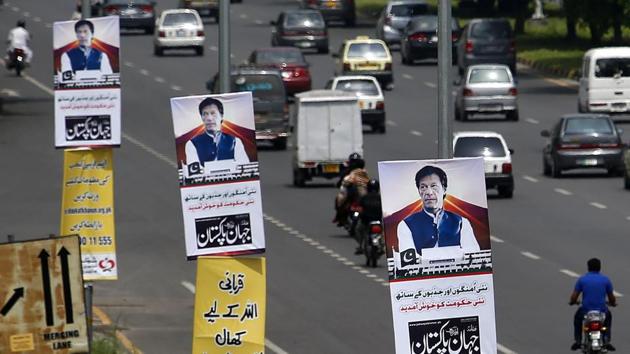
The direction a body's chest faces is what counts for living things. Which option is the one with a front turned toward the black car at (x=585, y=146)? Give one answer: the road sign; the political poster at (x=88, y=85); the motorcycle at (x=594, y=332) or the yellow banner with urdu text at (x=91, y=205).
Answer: the motorcycle

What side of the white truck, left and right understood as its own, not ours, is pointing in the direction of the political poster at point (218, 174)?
back

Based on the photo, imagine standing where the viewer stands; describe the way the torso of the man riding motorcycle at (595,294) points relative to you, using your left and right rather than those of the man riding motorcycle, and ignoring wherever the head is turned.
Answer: facing away from the viewer

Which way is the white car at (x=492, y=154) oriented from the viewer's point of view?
away from the camera

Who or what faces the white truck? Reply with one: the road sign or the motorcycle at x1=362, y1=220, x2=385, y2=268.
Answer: the motorcycle

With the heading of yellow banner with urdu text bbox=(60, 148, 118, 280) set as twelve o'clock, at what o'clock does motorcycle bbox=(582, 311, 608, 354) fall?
The motorcycle is roughly at 10 o'clock from the yellow banner with urdu text.

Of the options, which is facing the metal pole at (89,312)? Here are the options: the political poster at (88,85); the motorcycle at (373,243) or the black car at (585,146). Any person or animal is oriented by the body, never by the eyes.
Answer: the political poster

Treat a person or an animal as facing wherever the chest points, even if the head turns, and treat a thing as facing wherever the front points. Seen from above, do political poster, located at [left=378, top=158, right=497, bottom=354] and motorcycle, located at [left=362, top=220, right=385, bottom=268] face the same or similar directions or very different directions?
very different directions

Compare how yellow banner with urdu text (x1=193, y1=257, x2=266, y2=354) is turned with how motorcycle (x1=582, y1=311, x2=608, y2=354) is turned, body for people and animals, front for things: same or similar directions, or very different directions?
very different directions

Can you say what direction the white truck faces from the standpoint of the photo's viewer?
facing away from the viewer

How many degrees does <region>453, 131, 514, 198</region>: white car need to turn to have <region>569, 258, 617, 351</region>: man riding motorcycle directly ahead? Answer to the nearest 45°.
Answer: approximately 180°
